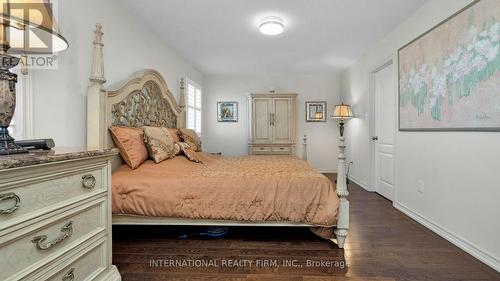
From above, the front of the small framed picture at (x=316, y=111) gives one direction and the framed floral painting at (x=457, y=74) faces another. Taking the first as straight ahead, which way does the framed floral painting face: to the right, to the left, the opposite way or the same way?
to the right

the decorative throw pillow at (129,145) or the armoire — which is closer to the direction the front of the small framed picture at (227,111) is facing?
the decorative throw pillow

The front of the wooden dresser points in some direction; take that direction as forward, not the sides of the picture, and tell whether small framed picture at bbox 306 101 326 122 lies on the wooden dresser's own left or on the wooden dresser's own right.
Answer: on the wooden dresser's own left

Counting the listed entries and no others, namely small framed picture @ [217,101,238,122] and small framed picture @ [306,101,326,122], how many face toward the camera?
2

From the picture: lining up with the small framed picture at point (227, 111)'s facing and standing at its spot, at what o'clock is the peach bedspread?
The peach bedspread is roughly at 12 o'clock from the small framed picture.

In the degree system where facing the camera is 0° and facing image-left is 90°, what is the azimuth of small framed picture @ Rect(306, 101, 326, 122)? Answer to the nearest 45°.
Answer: approximately 0°

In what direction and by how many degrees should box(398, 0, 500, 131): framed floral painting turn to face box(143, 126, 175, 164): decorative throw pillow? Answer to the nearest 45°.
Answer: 0° — it already faces it

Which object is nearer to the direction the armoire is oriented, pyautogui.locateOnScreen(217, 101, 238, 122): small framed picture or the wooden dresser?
the wooden dresser

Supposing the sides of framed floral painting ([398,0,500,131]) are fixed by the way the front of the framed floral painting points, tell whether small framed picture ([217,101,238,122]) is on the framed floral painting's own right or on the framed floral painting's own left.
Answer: on the framed floral painting's own right

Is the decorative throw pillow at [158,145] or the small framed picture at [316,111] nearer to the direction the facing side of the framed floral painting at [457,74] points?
the decorative throw pillow

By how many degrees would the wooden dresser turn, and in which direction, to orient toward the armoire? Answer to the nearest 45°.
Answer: approximately 90° to its left

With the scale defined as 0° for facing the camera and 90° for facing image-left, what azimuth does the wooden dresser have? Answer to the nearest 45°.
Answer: approximately 315°
